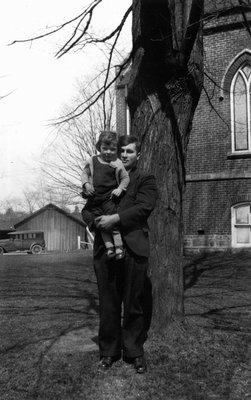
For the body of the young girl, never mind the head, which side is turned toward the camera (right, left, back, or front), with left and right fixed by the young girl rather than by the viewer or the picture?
front

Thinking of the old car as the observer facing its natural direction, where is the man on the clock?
The man is roughly at 9 o'clock from the old car.

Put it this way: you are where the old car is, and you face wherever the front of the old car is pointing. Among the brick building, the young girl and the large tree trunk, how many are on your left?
3

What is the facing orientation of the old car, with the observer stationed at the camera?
facing to the left of the viewer

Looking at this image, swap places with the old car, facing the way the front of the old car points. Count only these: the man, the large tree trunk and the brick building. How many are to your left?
3

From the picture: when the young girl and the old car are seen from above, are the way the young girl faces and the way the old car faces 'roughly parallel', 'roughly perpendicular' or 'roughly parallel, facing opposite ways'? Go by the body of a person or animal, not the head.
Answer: roughly perpendicular

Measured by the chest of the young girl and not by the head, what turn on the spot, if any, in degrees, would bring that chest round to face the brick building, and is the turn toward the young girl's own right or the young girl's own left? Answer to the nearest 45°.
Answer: approximately 180°

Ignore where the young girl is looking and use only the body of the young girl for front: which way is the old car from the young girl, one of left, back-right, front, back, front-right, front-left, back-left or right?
back

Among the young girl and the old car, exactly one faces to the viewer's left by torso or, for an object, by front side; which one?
the old car

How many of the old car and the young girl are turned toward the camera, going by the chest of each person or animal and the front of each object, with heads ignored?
1

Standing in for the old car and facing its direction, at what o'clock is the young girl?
The young girl is roughly at 9 o'clock from the old car.

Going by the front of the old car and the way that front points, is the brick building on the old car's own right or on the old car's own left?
on the old car's own left
